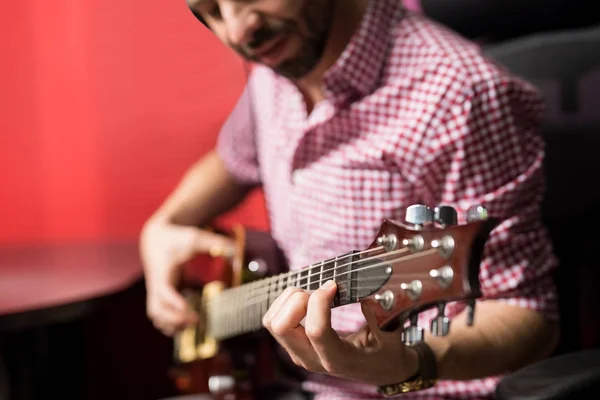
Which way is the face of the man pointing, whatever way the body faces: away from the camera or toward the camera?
toward the camera

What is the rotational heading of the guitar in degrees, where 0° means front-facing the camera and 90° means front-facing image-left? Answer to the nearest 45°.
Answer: approximately 45°

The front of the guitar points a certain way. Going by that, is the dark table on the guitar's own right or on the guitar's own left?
on the guitar's own right

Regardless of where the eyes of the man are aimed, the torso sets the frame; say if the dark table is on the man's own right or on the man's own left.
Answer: on the man's own right

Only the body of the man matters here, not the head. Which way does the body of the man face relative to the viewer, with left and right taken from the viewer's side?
facing the viewer and to the left of the viewer
